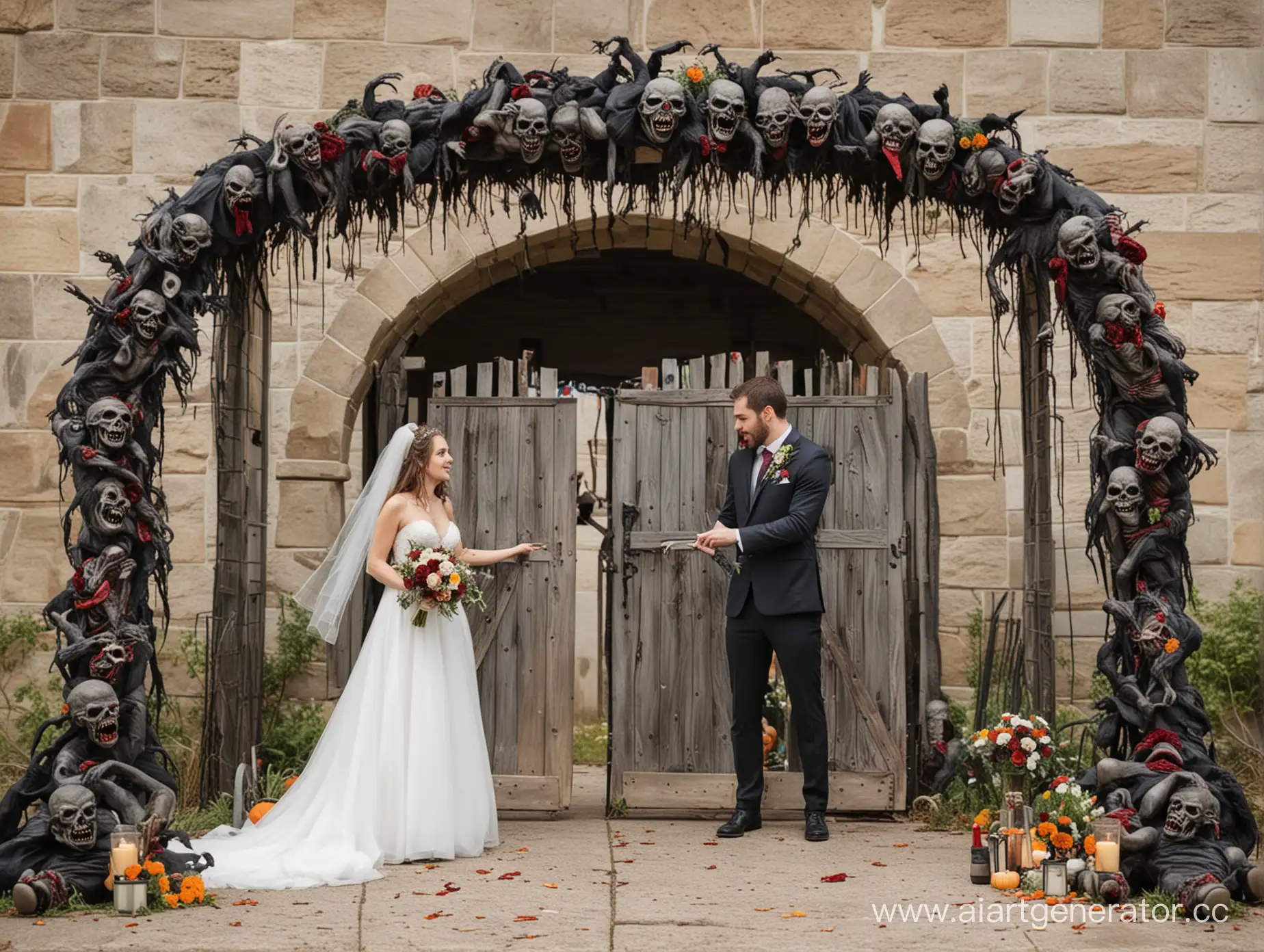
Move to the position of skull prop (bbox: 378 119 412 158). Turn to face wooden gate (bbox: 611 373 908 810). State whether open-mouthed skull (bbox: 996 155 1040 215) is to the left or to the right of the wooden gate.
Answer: right

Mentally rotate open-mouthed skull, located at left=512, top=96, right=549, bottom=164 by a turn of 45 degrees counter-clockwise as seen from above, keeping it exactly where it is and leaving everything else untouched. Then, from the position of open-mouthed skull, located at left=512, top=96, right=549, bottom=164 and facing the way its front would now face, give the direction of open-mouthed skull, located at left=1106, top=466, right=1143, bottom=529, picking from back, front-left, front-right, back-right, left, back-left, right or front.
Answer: front-left

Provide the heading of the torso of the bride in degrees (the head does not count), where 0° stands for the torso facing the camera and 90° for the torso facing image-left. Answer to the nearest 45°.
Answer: approximately 315°

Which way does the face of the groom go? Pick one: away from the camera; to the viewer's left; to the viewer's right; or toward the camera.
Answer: to the viewer's left

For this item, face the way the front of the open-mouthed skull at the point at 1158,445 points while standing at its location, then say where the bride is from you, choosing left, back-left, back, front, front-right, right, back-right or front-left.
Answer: right

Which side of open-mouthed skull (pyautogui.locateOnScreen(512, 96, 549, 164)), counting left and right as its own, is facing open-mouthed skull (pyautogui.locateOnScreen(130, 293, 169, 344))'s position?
right

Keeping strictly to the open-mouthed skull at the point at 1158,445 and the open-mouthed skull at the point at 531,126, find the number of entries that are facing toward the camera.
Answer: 2

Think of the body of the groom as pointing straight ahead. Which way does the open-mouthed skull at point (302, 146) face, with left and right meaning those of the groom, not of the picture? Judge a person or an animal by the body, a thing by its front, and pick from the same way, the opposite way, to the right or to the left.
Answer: to the left

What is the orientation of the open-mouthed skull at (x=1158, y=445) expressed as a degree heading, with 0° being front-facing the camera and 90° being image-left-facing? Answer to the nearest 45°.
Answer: approximately 0°

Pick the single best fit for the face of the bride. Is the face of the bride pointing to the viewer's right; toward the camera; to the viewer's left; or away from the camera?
to the viewer's right

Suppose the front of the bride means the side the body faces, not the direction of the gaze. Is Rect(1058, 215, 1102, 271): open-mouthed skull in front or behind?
in front
